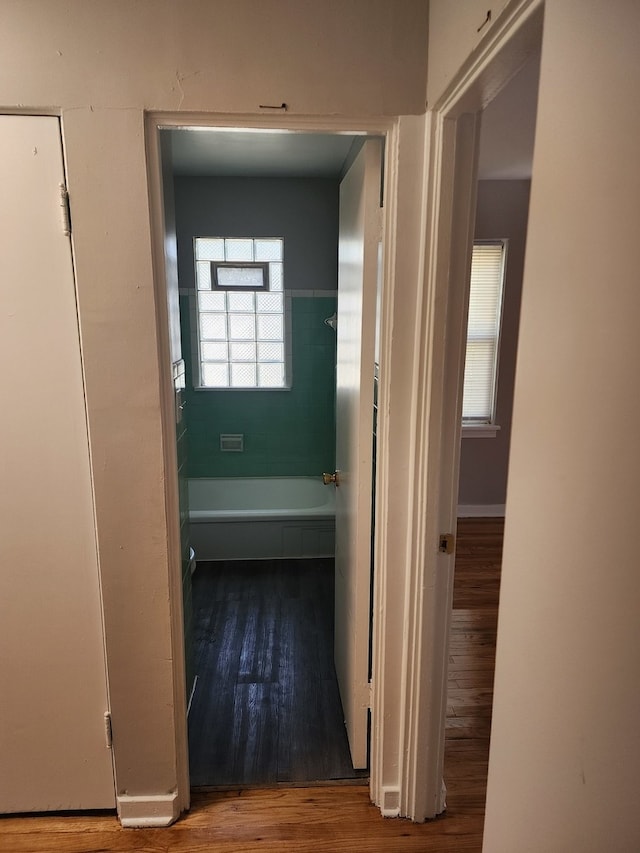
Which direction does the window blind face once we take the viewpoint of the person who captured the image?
facing the viewer

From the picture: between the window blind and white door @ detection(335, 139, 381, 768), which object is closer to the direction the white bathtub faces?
the white door

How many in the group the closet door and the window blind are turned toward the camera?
2

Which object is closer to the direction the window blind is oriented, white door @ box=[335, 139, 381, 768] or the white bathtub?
the white door

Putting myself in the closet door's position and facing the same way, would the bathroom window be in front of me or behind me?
behind

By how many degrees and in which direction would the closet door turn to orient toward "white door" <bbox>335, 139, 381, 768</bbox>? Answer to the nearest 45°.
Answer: approximately 90° to its left

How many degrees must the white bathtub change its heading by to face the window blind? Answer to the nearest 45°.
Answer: approximately 90° to its left

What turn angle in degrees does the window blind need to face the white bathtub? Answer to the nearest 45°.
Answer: approximately 45° to its right

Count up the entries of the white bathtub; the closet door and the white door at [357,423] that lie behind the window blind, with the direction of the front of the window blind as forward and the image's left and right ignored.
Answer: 0

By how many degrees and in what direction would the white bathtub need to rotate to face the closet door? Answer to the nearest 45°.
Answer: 0° — it already faces it

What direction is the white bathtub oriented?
toward the camera

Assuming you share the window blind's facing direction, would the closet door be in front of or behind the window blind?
in front

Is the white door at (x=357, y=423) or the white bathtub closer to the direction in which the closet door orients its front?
the white door

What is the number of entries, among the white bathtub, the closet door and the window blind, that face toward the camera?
3

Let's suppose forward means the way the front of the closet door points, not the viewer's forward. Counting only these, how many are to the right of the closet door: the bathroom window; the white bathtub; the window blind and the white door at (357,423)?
0
